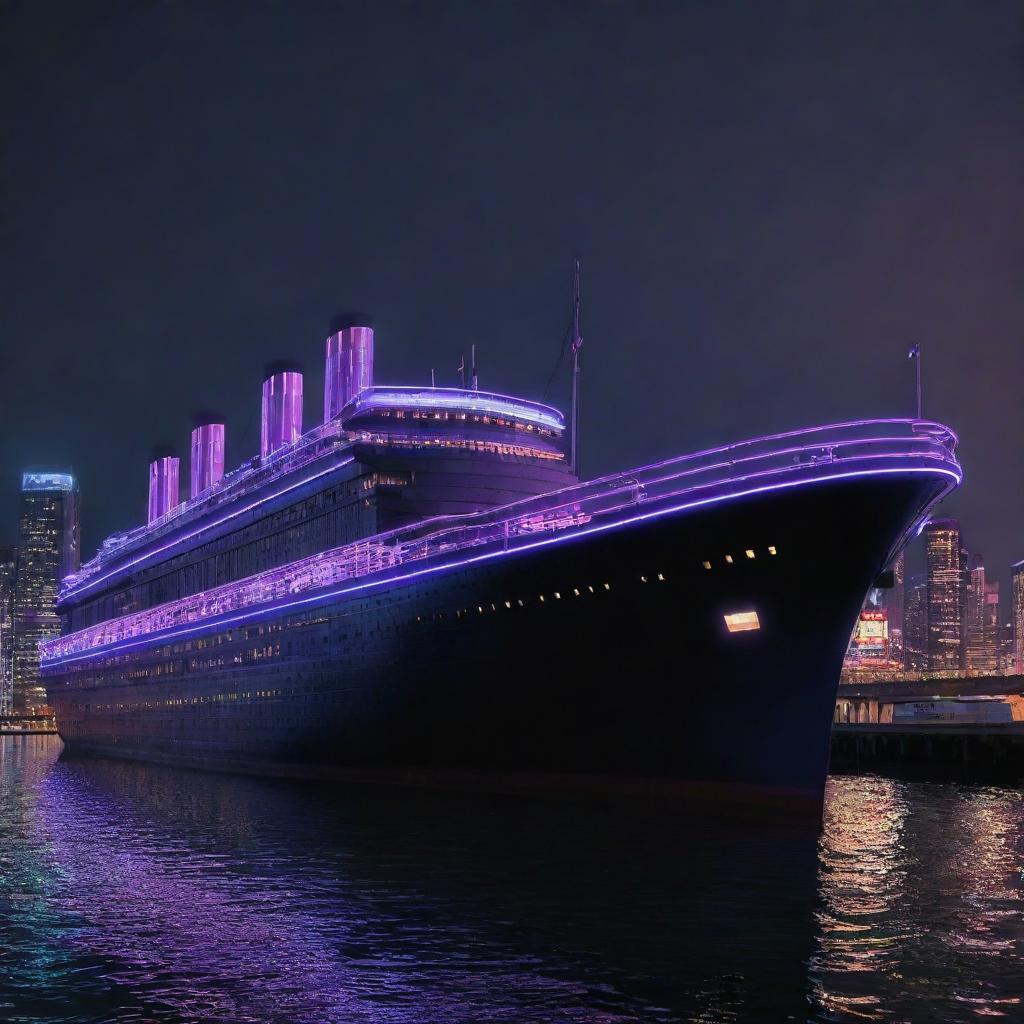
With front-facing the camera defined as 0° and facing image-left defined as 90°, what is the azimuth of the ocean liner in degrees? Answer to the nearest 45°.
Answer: approximately 315°
